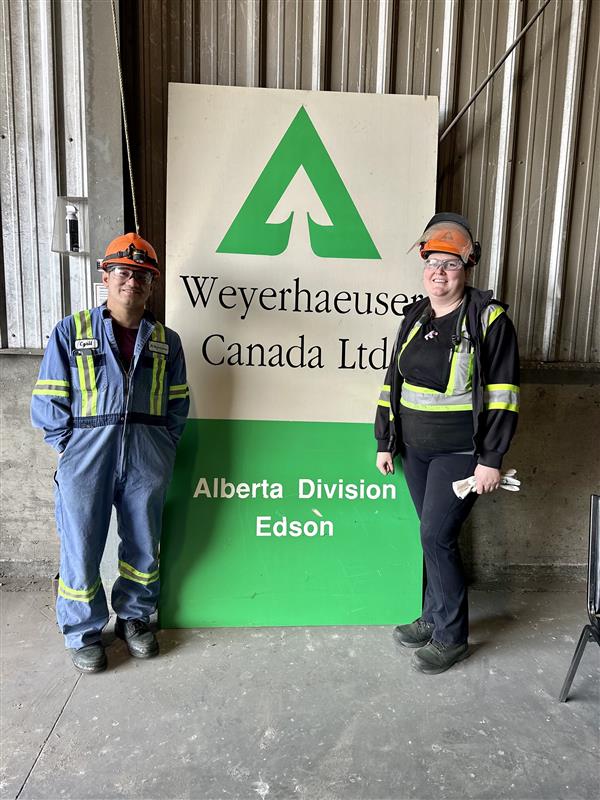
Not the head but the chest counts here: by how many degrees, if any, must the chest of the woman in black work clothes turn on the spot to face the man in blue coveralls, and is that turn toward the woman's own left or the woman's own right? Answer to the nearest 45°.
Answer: approximately 45° to the woman's own right

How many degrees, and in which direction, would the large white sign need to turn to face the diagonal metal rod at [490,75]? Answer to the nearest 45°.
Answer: approximately 90° to its left

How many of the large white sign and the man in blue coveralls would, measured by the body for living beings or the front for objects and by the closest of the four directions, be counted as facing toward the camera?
2

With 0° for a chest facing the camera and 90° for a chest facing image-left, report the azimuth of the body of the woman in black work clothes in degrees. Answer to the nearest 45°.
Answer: approximately 45°

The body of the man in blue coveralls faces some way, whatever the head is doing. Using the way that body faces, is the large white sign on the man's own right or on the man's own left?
on the man's own left

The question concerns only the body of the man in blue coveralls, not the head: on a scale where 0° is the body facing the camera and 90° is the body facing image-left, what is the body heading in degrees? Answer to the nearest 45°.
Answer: approximately 0°

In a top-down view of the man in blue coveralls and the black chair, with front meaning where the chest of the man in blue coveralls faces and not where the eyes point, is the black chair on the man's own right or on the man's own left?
on the man's own left
